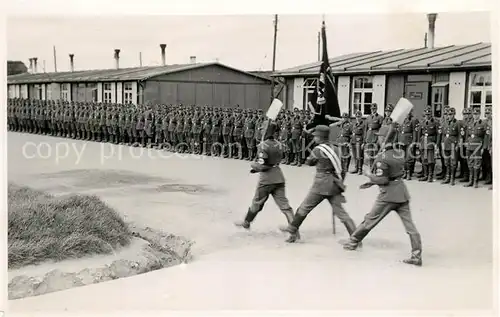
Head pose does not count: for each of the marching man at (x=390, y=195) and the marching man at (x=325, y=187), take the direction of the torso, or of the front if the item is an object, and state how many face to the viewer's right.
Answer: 0

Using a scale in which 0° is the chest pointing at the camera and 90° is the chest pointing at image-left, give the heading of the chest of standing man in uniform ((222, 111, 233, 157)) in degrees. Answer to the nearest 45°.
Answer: approximately 45°

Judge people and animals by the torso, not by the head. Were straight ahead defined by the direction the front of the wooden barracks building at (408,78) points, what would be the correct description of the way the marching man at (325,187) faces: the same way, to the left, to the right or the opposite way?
to the right

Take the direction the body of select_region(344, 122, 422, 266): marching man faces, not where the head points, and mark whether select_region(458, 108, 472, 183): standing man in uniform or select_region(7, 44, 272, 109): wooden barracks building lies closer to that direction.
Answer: the wooden barracks building

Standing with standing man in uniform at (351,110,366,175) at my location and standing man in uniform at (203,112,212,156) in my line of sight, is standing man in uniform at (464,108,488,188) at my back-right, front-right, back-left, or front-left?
back-right

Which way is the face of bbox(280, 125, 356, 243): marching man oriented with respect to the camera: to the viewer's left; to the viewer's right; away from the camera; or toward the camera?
to the viewer's left

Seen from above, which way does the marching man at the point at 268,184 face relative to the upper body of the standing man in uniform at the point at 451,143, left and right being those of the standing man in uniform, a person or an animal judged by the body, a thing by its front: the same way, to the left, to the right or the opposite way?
to the right
